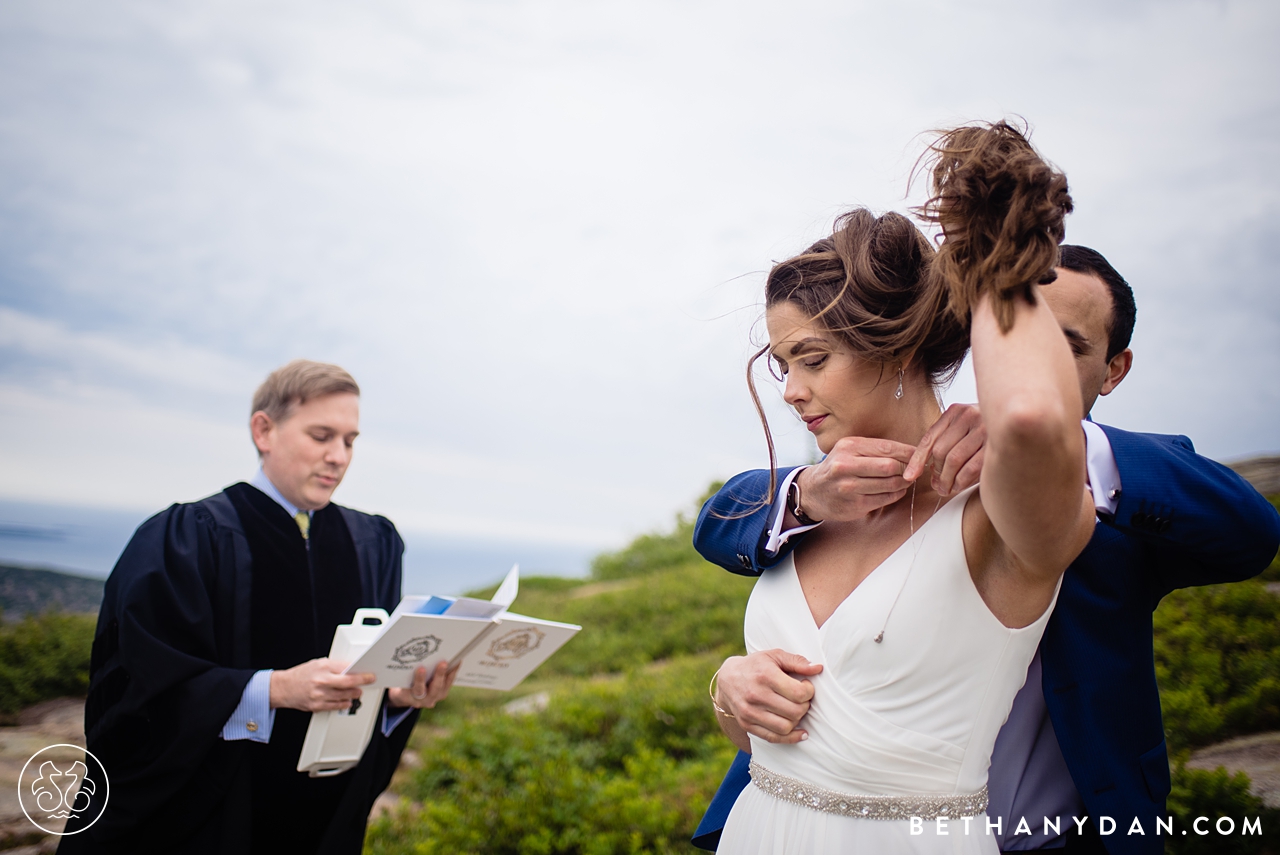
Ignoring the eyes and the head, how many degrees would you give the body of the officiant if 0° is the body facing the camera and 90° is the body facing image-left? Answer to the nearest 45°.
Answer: approximately 315°

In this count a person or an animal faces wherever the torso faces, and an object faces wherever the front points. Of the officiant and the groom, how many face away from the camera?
0

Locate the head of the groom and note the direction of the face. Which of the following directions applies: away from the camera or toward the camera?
toward the camera

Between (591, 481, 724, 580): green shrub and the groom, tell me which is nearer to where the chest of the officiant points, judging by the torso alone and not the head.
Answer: the groom

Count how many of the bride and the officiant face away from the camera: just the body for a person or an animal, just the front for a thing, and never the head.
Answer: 0

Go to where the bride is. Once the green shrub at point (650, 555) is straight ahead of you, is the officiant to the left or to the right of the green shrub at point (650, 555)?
left

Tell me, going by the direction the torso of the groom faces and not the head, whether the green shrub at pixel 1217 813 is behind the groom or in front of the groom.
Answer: behind

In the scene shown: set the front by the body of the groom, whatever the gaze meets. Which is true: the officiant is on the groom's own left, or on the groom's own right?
on the groom's own right

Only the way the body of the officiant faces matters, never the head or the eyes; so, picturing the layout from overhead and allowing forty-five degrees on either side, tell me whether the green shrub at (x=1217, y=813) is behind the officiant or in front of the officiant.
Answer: in front

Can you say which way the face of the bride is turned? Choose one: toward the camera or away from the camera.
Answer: toward the camera

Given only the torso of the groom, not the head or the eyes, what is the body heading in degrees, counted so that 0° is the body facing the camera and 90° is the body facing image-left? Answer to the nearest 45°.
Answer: approximately 45°

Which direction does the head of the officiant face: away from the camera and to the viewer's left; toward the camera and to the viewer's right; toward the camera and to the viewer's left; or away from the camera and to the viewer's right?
toward the camera and to the viewer's right

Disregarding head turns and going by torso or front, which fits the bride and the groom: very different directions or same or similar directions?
same or similar directions
